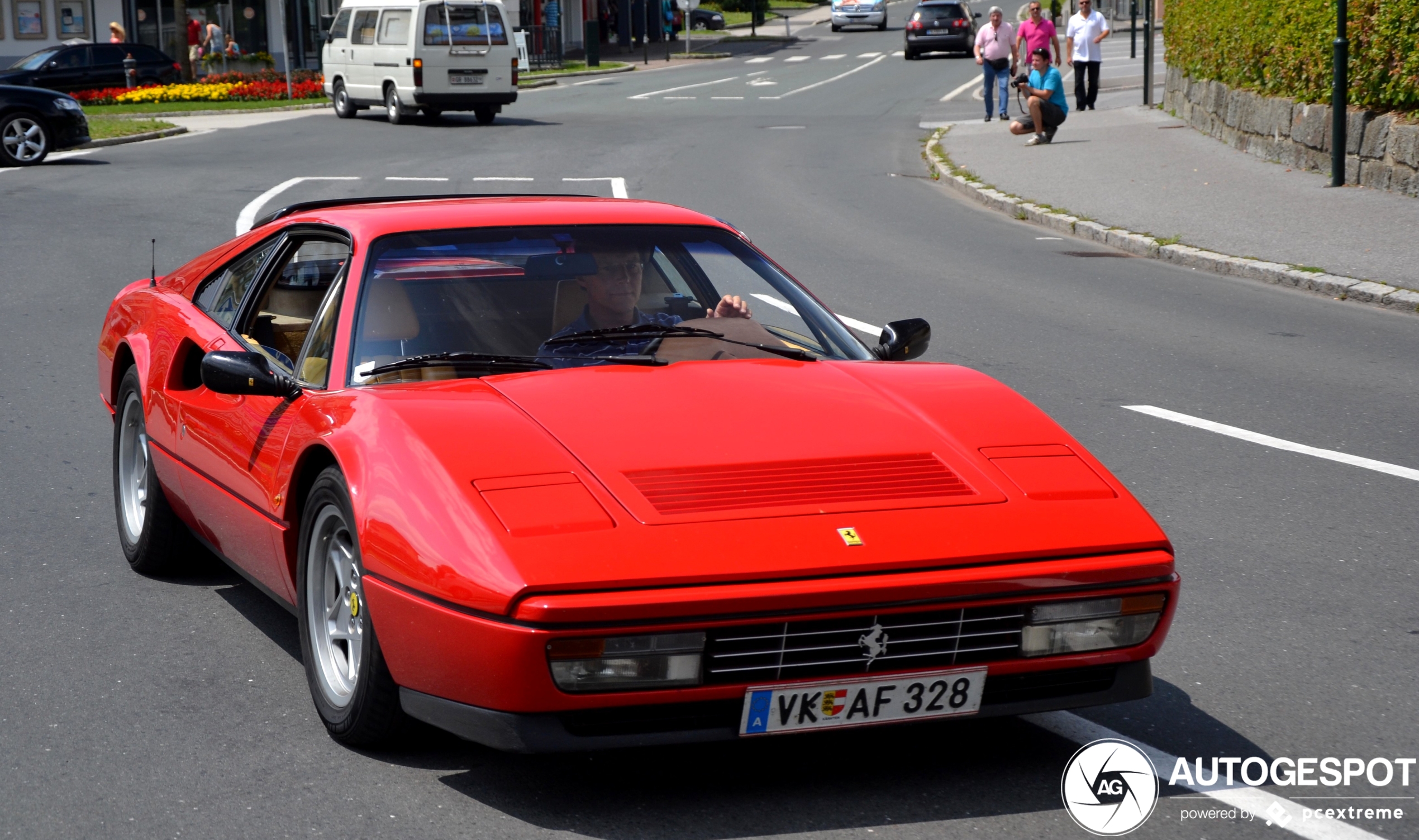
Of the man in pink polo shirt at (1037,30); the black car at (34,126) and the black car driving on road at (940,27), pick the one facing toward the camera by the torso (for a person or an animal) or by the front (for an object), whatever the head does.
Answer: the man in pink polo shirt

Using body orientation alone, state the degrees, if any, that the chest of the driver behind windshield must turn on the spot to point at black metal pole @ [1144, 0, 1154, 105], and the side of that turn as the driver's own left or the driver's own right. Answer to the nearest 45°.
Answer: approximately 135° to the driver's own left

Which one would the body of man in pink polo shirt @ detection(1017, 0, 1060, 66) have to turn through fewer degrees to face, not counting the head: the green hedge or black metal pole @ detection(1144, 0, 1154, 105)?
the green hedge

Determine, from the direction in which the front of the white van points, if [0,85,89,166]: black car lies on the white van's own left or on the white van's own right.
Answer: on the white van's own left

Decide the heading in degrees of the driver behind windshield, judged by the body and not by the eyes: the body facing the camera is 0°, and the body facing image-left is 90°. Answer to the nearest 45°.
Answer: approximately 315°

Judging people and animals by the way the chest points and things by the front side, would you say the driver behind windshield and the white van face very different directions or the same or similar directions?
very different directions

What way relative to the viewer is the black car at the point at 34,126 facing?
to the viewer's right

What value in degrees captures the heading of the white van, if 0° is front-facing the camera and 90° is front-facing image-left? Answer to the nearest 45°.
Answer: approximately 135°
